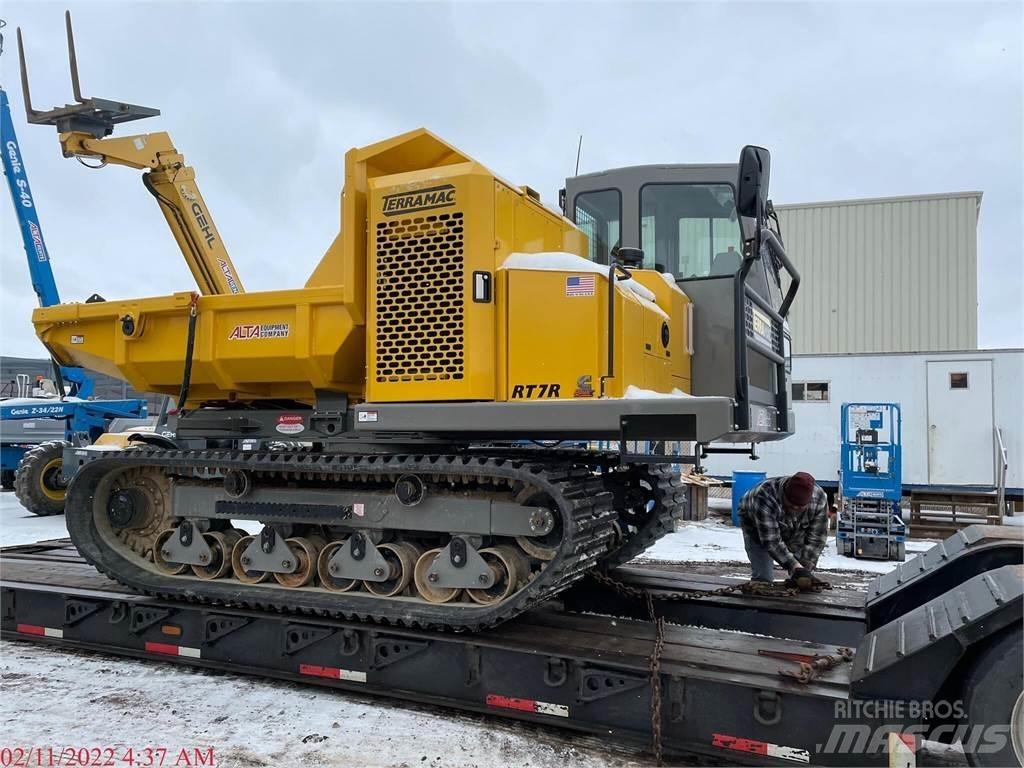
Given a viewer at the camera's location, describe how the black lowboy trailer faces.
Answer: facing away from the viewer and to the left of the viewer

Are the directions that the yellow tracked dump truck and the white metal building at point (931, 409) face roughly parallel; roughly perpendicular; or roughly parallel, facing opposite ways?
roughly perpendicular

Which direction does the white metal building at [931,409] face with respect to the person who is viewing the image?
facing the viewer

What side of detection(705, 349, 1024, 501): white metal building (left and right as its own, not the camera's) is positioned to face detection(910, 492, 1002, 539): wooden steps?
front

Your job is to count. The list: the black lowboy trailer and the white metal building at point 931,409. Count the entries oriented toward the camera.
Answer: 1

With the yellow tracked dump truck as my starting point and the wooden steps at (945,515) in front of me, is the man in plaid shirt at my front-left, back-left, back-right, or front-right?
front-right

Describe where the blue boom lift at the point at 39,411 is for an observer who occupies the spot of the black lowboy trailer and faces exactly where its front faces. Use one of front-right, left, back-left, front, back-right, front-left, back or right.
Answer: front

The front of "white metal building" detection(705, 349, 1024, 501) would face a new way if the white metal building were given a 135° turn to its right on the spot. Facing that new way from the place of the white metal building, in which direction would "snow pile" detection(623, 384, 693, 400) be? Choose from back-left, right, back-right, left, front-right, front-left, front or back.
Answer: back-left

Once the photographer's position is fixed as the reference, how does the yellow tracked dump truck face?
facing the viewer and to the right of the viewer

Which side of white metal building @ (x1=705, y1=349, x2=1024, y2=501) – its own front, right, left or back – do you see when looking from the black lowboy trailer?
front

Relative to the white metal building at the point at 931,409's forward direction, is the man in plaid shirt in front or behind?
in front
